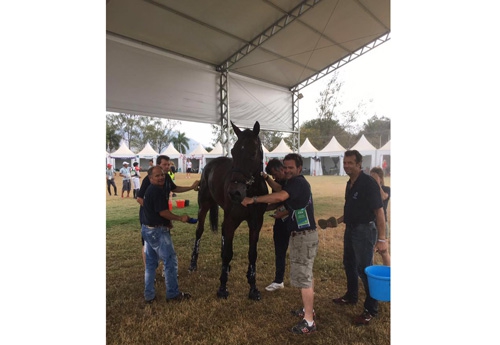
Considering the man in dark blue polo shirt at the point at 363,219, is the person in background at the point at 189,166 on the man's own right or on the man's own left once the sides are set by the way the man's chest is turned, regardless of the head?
on the man's own right

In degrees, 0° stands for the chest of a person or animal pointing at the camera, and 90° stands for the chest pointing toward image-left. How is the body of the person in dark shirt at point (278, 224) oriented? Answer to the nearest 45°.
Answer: approximately 90°

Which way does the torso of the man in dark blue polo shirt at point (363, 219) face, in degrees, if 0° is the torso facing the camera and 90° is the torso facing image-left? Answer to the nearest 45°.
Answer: approximately 45°

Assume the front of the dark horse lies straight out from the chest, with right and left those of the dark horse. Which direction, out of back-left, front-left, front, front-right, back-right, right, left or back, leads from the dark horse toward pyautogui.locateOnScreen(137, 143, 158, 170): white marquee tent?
back

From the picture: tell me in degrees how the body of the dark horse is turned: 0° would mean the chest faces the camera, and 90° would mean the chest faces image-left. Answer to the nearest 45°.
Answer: approximately 315°

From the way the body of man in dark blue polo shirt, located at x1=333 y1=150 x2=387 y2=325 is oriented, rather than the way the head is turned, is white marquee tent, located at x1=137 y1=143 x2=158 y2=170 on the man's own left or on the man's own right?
on the man's own right

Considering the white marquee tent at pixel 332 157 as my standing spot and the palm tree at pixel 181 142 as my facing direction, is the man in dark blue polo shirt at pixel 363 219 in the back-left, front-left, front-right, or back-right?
back-left

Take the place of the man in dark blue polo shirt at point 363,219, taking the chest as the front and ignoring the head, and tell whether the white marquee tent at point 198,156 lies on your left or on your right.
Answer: on your right
